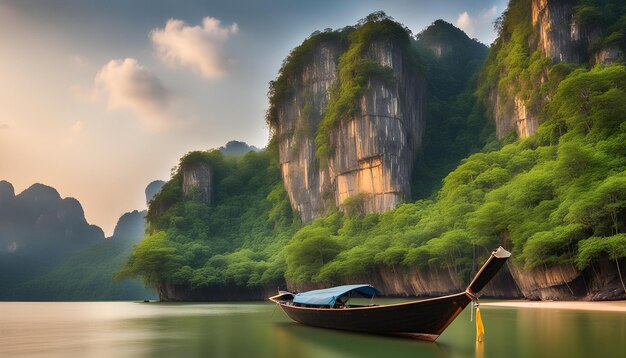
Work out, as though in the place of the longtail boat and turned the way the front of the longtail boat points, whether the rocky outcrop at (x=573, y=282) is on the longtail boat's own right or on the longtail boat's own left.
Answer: on the longtail boat's own left

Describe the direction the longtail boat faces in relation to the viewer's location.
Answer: facing the viewer and to the right of the viewer
